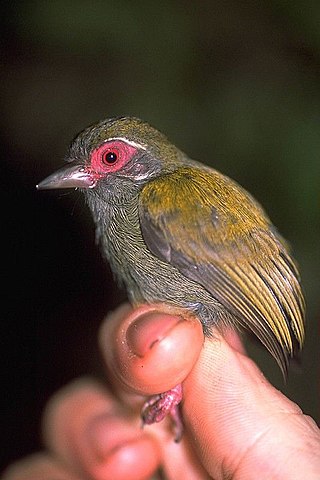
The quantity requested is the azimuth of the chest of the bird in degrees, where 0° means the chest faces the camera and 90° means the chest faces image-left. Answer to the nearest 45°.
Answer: approximately 90°
